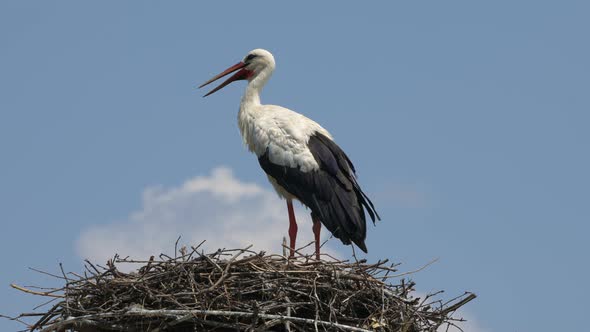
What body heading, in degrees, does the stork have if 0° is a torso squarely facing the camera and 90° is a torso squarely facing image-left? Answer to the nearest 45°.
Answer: approximately 90°
